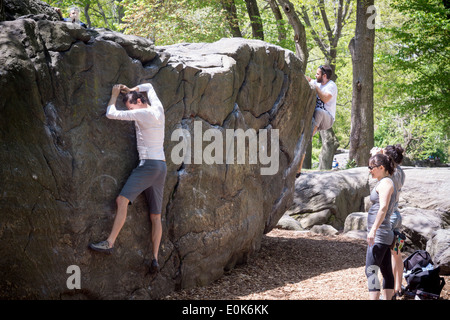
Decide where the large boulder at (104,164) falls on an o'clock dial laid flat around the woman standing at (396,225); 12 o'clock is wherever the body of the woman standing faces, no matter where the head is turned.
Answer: The large boulder is roughly at 11 o'clock from the woman standing.

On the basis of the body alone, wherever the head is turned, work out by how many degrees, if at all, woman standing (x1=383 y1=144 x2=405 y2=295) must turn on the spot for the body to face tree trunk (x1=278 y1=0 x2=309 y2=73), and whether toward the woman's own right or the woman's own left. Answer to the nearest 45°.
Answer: approximately 90° to the woman's own right

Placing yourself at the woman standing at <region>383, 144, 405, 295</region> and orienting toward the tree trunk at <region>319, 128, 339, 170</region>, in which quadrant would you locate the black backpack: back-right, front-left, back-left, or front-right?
back-right

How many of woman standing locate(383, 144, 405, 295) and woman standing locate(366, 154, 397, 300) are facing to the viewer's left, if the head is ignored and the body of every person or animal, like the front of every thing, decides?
2

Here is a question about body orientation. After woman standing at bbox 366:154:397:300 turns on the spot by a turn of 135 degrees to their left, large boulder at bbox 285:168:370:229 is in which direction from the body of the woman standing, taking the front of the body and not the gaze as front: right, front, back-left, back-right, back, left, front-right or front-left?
back-left

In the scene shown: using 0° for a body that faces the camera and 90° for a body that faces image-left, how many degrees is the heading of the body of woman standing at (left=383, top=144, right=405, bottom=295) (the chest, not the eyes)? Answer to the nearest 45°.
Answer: approximately 90°

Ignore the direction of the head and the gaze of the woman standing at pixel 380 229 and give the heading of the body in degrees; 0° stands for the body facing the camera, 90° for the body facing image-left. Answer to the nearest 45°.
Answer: approximately 90°

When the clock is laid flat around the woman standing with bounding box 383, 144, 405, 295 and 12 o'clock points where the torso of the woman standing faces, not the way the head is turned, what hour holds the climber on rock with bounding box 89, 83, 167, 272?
The climber on rock is roughly at 11 o'clock from the woman standing.
